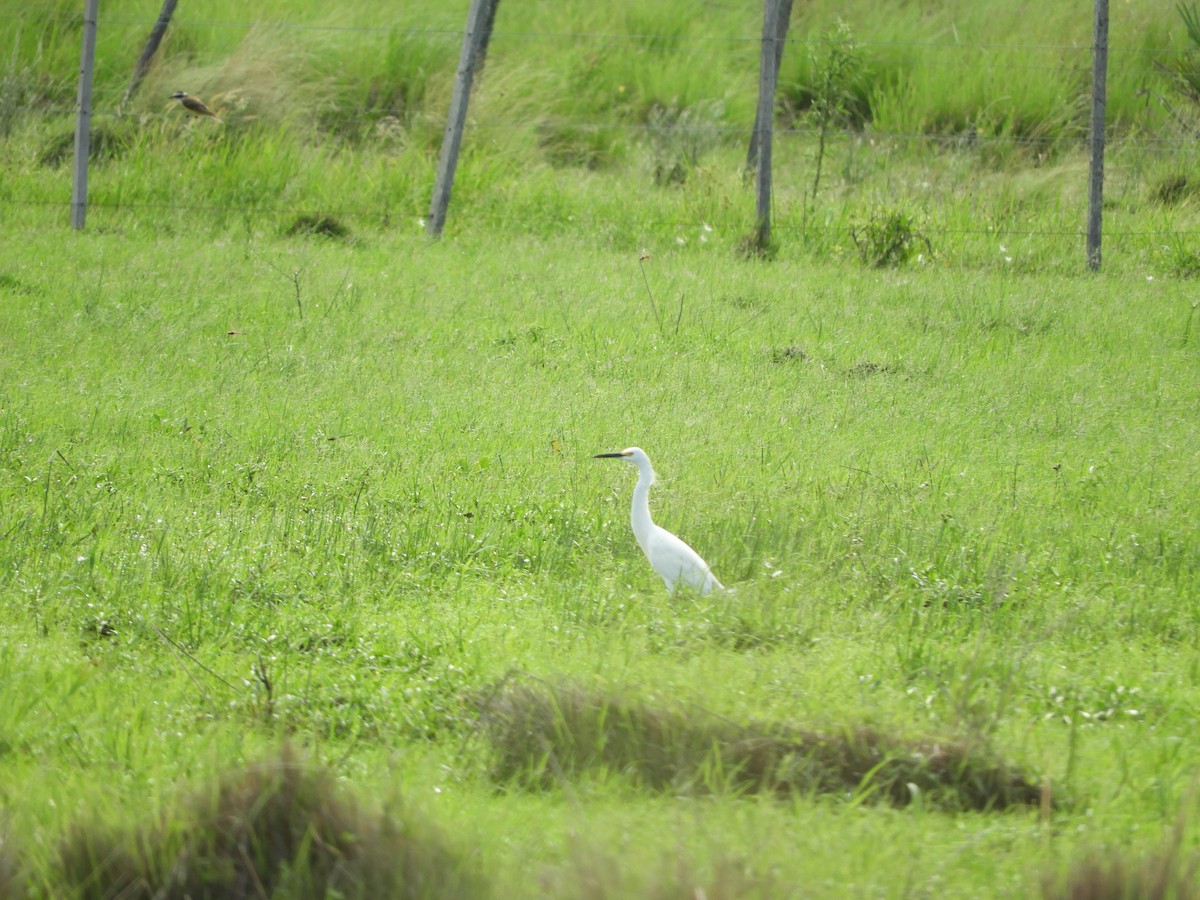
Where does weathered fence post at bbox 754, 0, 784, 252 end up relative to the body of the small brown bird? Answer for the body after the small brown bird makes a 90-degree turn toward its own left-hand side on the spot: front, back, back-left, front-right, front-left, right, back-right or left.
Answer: front-left

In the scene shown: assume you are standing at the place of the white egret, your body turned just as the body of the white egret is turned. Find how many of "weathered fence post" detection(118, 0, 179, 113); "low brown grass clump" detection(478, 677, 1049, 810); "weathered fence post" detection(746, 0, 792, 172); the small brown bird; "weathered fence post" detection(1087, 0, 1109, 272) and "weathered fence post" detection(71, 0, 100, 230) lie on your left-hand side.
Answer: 1

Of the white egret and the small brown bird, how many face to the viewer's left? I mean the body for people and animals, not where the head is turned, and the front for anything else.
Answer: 2

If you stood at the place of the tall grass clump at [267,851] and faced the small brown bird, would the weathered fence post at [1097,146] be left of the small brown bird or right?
right

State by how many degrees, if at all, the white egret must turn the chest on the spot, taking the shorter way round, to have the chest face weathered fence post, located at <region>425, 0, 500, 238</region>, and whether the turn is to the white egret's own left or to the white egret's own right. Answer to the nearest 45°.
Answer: approximately 90° to the white egret's own right

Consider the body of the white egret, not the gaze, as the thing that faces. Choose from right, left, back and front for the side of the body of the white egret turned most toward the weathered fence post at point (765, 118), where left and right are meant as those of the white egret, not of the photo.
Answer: right

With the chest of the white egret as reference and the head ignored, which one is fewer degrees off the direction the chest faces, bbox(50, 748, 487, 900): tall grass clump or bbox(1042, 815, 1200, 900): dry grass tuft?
the tall grass clump

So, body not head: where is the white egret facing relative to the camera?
to the viewer's left

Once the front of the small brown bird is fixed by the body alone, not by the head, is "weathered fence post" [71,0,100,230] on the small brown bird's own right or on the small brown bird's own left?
on the small brown bird's own left

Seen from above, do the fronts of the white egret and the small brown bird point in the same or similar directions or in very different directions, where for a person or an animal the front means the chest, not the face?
same or similar directions

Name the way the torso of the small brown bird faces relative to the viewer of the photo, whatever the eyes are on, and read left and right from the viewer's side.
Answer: facing to the left of the viewer
